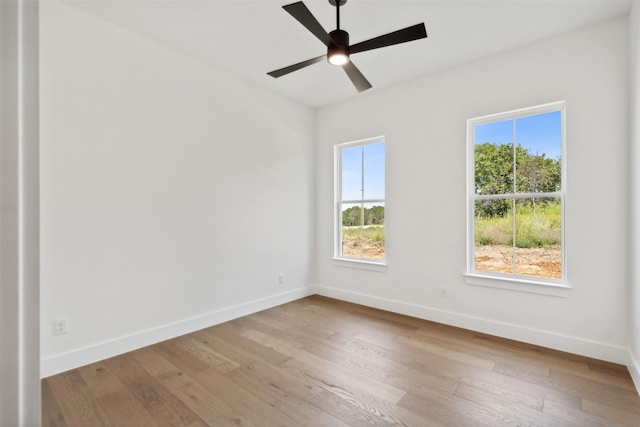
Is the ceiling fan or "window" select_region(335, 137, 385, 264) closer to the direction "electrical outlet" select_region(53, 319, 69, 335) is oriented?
the ceiling fan

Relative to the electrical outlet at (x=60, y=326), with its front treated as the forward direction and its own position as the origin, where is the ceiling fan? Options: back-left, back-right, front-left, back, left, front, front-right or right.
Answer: front-left

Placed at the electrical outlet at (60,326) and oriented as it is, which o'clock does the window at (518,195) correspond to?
The window is roughly at 10 o'clock from the electrical outlet.

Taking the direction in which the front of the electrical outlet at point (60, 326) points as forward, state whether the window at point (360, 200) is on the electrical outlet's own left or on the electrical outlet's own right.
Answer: on the electrical outlet's own left
